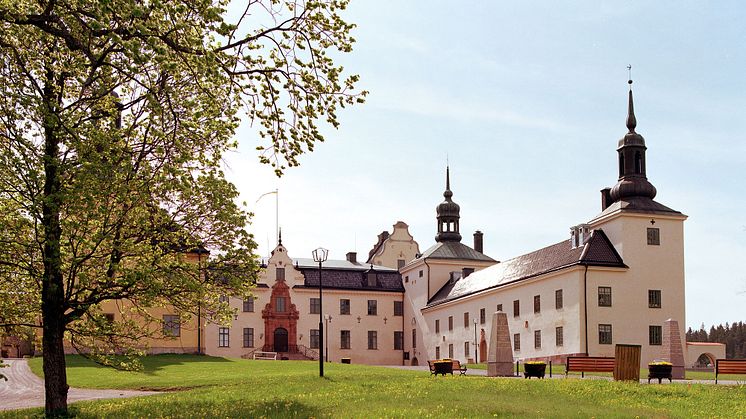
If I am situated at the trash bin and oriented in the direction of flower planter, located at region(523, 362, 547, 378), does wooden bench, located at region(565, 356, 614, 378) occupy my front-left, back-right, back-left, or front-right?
front-right

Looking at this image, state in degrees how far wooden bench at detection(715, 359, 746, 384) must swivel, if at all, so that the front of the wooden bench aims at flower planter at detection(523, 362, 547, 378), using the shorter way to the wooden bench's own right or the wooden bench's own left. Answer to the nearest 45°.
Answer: approximately 90° to the wooden bench's own right

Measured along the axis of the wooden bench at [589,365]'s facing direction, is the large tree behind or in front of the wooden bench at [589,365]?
in front

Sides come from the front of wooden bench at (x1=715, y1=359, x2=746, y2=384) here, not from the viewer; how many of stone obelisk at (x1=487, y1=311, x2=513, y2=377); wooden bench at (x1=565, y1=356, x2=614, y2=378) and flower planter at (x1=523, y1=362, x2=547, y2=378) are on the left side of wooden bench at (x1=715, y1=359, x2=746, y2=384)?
0

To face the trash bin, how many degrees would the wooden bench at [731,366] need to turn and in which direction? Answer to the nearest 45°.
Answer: approximately 45° to its right

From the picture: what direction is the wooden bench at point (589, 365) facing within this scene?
toward the camera

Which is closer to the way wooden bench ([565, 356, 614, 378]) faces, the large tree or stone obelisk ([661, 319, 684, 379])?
the large tree

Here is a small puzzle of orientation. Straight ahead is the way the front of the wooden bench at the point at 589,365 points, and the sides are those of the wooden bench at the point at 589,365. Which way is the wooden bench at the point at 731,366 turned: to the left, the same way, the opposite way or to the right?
the same way

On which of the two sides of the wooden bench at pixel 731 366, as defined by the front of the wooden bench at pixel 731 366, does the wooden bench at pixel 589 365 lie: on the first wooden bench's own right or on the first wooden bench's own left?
on the first wooden bench's own right

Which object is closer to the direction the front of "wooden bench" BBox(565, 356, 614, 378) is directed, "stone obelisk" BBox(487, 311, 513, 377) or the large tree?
the large tree

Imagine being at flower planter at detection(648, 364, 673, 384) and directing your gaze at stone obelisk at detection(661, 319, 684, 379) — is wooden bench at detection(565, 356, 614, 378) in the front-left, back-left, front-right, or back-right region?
front-left

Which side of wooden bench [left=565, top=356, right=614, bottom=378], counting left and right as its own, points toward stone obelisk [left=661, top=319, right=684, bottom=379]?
left
